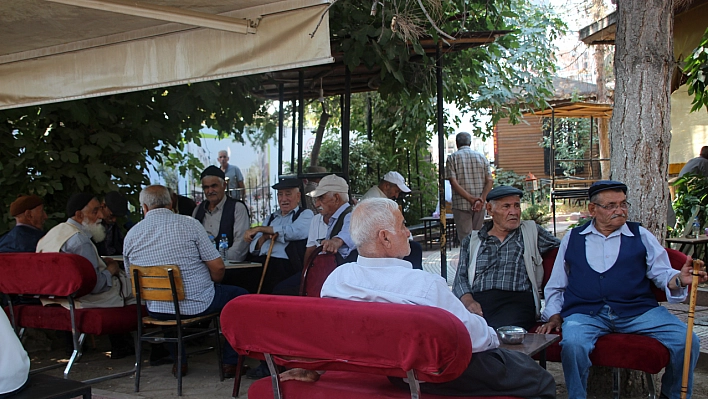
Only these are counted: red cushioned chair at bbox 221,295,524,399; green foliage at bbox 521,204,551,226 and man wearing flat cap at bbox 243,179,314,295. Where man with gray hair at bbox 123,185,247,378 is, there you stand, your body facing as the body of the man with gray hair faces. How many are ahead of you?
2

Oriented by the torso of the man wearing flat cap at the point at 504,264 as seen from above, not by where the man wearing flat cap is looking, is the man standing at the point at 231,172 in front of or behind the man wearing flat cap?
behind

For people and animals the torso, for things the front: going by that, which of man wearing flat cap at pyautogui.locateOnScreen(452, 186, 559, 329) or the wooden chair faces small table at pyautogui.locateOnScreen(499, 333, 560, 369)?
the man wearing flat cap

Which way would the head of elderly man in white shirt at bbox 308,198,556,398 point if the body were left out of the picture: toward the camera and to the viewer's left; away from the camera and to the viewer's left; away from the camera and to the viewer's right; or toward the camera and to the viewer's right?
away from the camera and to the viewer's right

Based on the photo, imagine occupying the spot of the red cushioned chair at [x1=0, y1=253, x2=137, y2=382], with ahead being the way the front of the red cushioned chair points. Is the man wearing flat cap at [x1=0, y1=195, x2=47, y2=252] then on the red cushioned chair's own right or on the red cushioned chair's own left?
on the red cushioned chair's own left

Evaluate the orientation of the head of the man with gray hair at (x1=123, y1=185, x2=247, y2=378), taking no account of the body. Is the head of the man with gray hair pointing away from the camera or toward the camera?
away from the camera

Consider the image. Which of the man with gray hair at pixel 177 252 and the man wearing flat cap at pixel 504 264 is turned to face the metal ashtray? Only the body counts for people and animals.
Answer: the man wearing flat cap

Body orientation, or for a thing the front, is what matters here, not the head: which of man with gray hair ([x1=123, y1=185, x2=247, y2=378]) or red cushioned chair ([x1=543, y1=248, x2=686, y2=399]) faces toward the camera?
the red cushioned chair

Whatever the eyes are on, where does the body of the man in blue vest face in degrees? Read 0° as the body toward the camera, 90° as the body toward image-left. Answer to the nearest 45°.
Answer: approximately 0°

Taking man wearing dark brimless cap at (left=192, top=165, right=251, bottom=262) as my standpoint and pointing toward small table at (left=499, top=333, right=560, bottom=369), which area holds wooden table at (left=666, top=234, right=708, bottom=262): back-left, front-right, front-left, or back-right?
front-left

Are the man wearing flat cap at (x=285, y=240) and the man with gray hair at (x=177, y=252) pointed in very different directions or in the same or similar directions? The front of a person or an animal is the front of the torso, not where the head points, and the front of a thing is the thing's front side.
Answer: very different directions

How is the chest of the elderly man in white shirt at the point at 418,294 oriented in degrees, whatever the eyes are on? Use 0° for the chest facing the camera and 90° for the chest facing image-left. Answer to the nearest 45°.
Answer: approximately 225°

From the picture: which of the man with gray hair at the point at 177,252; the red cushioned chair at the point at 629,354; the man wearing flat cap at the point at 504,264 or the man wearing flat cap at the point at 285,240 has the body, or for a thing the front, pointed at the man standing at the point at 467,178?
the man with gray hair

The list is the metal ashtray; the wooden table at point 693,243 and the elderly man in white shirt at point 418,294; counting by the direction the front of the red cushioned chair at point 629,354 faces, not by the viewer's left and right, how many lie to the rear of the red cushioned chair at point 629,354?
1
